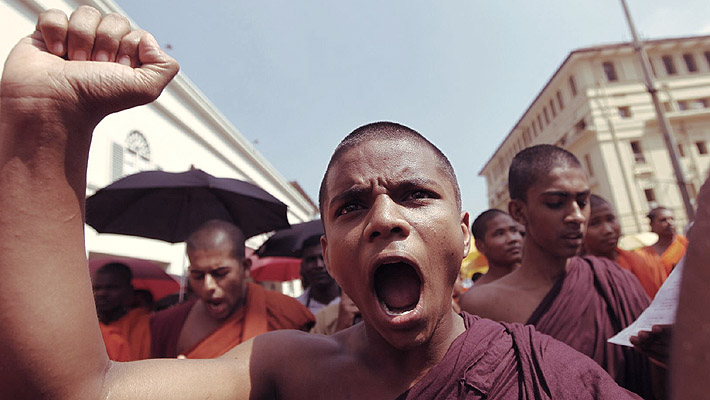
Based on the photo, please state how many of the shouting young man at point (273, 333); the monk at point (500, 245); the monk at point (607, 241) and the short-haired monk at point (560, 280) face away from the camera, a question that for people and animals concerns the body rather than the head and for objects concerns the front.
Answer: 0

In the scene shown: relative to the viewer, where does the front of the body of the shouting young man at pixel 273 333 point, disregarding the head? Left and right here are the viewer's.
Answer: facing the viewer

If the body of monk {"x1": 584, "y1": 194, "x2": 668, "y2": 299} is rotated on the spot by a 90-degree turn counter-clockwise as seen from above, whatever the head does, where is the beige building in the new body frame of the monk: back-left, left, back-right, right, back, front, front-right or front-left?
front-left

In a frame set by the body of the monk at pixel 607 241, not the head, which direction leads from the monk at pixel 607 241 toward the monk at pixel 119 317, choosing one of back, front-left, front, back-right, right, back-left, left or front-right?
right

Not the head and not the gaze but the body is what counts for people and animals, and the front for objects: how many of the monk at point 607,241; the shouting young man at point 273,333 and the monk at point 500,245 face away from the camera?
0

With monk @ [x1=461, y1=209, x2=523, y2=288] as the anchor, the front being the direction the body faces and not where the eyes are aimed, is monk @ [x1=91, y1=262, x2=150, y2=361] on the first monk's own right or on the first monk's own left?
on the first monk's own right

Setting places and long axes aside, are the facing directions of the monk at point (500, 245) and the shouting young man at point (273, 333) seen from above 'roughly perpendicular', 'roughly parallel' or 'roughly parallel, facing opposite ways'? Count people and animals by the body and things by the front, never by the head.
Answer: roughly parallel

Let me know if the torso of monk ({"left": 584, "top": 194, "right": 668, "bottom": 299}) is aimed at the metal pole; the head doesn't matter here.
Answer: no

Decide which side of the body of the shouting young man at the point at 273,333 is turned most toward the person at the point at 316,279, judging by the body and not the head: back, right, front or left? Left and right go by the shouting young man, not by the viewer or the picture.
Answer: back

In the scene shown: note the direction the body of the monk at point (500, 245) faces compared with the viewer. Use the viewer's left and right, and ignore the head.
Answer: facing the viewer and to the right of the viewer

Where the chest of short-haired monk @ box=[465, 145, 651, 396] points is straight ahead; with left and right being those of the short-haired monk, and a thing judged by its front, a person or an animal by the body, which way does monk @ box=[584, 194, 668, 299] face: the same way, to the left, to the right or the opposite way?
the same way

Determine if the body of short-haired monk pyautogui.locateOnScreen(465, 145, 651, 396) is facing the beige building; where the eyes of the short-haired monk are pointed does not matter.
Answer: no

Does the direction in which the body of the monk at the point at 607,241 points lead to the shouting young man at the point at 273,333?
no

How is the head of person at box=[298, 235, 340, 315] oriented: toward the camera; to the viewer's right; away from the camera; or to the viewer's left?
toward the camera

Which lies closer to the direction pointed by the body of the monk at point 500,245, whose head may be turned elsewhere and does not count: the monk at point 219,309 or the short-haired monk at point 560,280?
the short-haired monk

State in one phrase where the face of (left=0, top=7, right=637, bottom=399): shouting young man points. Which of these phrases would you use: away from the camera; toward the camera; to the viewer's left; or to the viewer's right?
toward the camera

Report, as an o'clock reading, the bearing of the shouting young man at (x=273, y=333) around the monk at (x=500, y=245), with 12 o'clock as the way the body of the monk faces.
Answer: The shouting young man is roughly at 2 o'clock from the monk.
